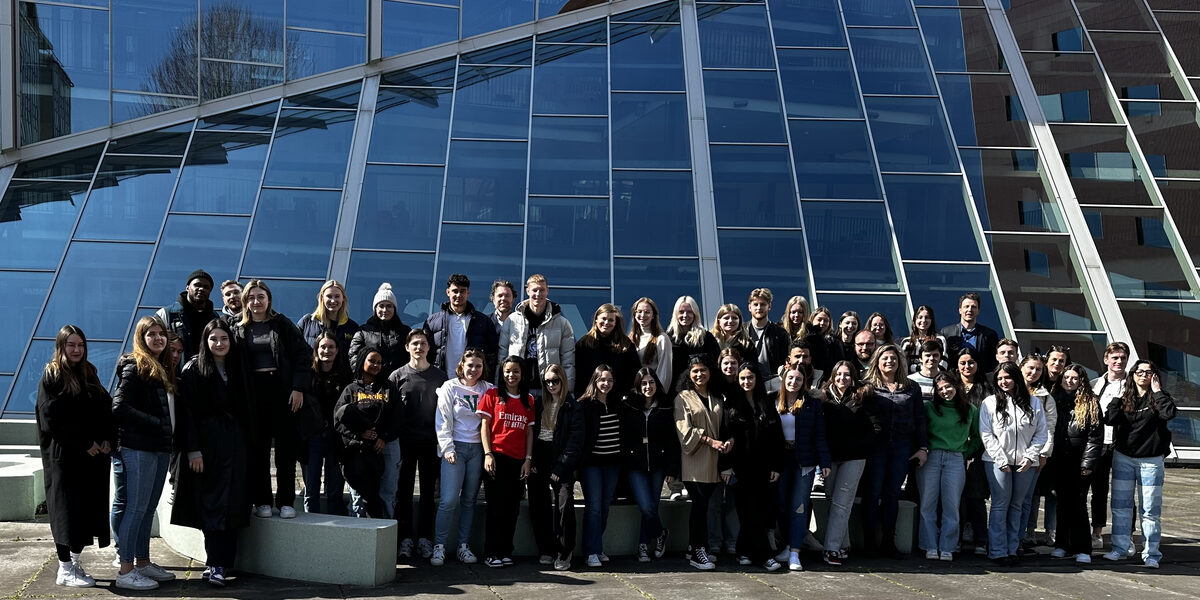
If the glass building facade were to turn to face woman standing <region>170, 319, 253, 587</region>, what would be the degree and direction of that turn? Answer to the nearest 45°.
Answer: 0° — it already faces them

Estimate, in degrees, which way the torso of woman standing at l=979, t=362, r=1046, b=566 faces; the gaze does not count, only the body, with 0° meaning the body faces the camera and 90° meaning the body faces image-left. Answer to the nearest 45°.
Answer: approximately 0°

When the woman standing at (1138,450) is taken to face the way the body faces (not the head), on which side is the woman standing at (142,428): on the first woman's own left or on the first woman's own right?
on the first woman's own right

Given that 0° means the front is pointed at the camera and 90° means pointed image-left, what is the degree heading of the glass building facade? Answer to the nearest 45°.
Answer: approximately 0°

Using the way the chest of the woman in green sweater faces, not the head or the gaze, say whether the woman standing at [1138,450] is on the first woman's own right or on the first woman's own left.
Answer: on the first woman's own left
